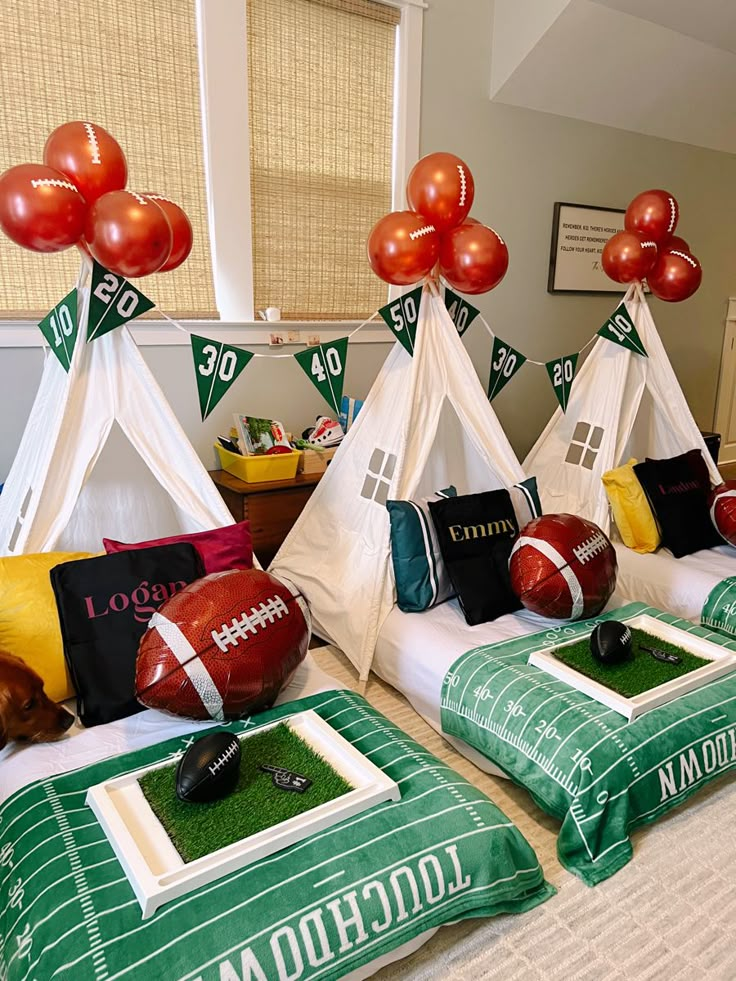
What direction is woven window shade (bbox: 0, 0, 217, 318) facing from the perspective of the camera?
toward the camera

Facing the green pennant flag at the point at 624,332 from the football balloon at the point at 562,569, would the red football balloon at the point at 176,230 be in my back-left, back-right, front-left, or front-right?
back-left

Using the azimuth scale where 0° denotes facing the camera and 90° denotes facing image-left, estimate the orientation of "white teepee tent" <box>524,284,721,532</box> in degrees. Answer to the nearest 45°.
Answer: approximately 315°

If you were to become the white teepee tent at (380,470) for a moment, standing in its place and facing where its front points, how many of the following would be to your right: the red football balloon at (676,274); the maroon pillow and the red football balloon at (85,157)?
2

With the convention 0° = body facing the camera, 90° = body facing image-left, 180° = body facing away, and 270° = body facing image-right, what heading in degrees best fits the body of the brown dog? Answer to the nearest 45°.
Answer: approximately 270°

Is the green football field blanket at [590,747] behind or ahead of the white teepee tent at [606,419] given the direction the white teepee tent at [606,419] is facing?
ahead

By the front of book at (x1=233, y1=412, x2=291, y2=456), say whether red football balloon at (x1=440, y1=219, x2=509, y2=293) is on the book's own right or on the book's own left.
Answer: on the book's own left

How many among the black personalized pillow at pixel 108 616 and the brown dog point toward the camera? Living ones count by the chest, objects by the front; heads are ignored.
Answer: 1

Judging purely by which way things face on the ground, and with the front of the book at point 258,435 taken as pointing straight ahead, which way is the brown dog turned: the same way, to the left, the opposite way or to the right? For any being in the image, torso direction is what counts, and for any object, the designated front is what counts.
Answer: to the left

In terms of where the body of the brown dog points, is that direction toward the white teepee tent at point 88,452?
no

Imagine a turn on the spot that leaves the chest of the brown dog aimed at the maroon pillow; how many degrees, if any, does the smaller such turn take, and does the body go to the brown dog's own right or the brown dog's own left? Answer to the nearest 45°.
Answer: approximately 45° to the brown dog's own left

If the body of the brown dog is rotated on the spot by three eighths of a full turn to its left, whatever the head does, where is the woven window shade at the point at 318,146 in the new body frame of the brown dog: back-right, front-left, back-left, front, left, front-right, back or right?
right

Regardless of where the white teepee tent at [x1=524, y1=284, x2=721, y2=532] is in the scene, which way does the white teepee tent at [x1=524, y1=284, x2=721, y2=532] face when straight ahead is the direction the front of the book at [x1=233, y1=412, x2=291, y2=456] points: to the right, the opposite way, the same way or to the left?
the same way

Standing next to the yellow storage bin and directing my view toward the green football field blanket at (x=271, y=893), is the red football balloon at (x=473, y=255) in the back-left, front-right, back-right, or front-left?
front-left

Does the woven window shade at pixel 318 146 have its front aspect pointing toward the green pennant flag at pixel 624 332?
no

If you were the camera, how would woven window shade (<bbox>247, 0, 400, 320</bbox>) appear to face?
facing the viewer
